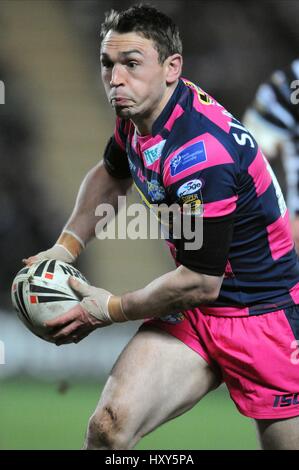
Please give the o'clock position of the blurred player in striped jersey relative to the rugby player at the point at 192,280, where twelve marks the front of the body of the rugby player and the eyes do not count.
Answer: The blurred player in striped jersey is roughly at 5 o'clock from the rugby player.

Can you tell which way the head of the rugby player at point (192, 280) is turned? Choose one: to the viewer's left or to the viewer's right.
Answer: to the viewer's left

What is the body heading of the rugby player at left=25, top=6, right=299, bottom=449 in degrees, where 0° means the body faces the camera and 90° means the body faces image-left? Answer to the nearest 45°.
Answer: approximately 45°
